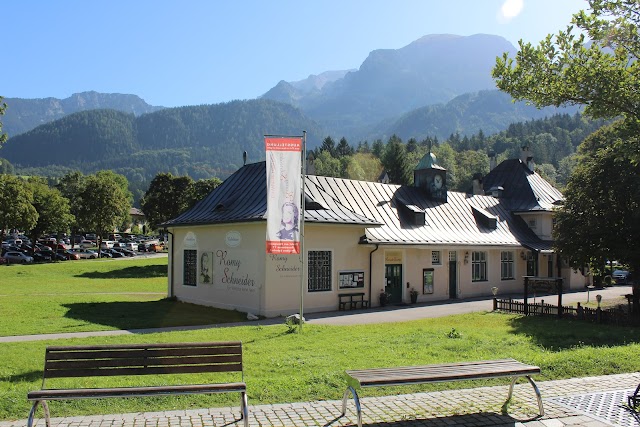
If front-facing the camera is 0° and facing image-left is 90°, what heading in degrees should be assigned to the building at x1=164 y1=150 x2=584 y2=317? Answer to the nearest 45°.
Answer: approximately 315°

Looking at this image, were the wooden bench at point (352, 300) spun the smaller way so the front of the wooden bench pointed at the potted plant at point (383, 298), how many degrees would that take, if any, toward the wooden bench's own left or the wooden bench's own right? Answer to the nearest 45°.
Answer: approximately 90° to the wooden bench's own left

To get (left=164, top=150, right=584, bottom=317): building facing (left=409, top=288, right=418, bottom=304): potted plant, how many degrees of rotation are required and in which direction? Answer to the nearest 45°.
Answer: approximately 45° to its left

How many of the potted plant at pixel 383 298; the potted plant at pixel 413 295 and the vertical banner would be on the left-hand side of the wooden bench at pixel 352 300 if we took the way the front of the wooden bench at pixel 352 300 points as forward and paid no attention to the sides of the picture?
2

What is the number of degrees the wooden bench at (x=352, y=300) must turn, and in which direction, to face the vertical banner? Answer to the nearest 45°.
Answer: approximately 45° to its right

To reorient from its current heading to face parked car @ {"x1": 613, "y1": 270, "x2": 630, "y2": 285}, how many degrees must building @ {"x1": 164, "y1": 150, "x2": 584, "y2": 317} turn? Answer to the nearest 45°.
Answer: approximately 90° to its left

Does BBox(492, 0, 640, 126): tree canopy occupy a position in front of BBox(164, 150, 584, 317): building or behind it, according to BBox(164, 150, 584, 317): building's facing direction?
in front

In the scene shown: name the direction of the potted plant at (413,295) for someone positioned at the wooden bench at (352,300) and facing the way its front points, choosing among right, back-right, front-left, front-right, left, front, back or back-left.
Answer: left

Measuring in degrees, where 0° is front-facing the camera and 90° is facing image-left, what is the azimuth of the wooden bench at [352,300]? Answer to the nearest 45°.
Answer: approximately 315°
